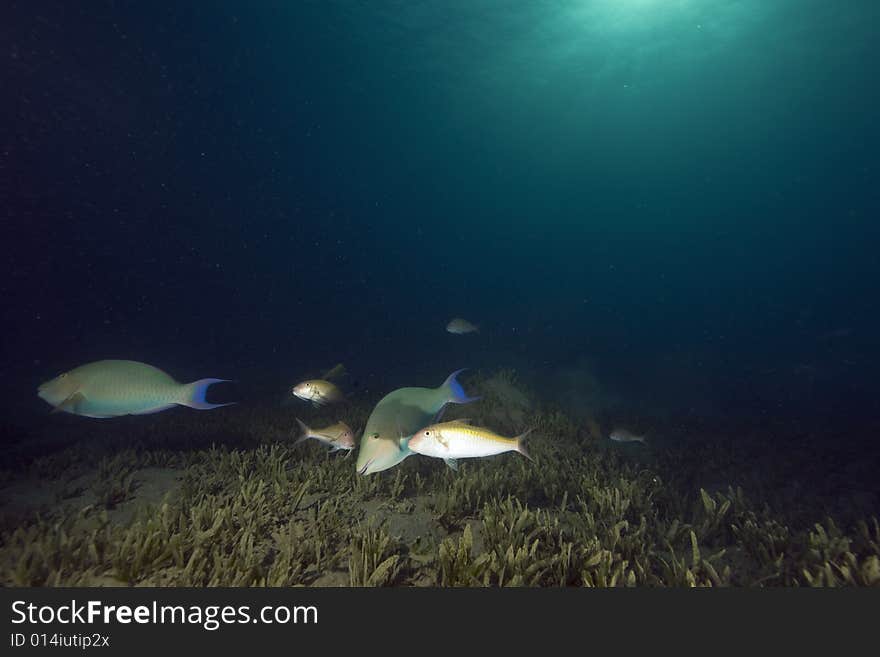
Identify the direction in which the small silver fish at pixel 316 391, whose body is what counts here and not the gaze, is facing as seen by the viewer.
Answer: to the viewer's left

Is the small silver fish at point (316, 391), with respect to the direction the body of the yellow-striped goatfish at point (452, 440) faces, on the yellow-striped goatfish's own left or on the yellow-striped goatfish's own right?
on the yellow-striped goatfish's own right

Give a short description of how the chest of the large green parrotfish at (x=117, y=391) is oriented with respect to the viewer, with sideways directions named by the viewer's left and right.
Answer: facing to the left of the viewer

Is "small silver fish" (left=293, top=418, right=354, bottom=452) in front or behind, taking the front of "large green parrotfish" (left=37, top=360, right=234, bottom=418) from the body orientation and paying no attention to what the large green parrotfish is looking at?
behind

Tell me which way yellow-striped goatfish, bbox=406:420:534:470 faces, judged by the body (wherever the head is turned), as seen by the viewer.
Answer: to the viewer's left

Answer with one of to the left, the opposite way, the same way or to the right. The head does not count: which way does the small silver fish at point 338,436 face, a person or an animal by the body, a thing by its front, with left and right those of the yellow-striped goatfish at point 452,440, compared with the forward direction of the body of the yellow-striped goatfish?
the opposite way

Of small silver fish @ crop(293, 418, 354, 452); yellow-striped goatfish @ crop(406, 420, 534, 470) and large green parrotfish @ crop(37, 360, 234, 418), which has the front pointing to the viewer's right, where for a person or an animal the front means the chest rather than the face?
the small silver fish

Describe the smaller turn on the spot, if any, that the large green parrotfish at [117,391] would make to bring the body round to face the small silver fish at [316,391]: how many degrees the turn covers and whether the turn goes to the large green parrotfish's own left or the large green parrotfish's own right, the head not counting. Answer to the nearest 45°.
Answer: approximately 135° to the large green parrotfish's own right

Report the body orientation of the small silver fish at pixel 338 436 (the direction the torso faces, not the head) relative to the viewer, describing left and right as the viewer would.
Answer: facing to the right of the viewer

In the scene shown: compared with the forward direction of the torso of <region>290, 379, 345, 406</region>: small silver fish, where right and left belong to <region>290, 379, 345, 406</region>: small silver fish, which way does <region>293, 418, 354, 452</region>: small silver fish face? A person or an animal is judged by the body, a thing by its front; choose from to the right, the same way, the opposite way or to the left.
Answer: the opposite way
